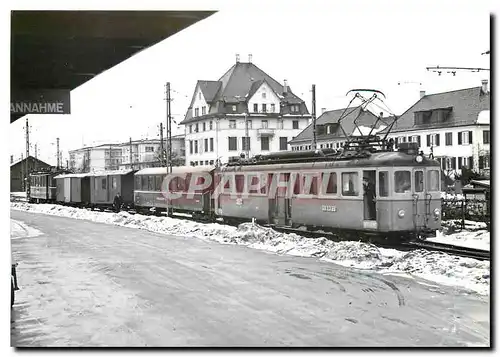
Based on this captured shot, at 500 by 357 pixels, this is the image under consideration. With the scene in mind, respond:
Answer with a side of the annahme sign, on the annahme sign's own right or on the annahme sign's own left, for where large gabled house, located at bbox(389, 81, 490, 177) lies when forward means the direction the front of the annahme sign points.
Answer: on the annahme sign's own left

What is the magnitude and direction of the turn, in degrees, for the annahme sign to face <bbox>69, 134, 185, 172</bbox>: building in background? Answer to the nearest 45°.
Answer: approximately 135° to its left

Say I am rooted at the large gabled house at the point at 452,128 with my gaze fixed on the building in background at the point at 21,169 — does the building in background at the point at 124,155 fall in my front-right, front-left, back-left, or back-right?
front-right

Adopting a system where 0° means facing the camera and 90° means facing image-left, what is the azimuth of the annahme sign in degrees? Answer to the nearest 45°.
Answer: approximately 0°

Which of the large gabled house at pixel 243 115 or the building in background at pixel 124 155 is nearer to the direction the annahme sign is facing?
the large gabled house

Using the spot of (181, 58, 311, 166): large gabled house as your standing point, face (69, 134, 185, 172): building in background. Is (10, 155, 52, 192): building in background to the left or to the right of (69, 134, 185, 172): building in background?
left

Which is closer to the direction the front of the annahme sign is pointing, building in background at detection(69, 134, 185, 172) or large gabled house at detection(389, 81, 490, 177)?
the large gabled house

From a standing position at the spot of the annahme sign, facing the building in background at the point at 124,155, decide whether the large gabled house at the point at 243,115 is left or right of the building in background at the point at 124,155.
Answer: right

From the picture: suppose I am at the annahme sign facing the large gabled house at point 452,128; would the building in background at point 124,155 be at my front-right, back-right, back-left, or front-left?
front-left

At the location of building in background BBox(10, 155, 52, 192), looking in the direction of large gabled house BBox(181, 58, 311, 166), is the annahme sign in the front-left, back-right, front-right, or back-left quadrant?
front-right
